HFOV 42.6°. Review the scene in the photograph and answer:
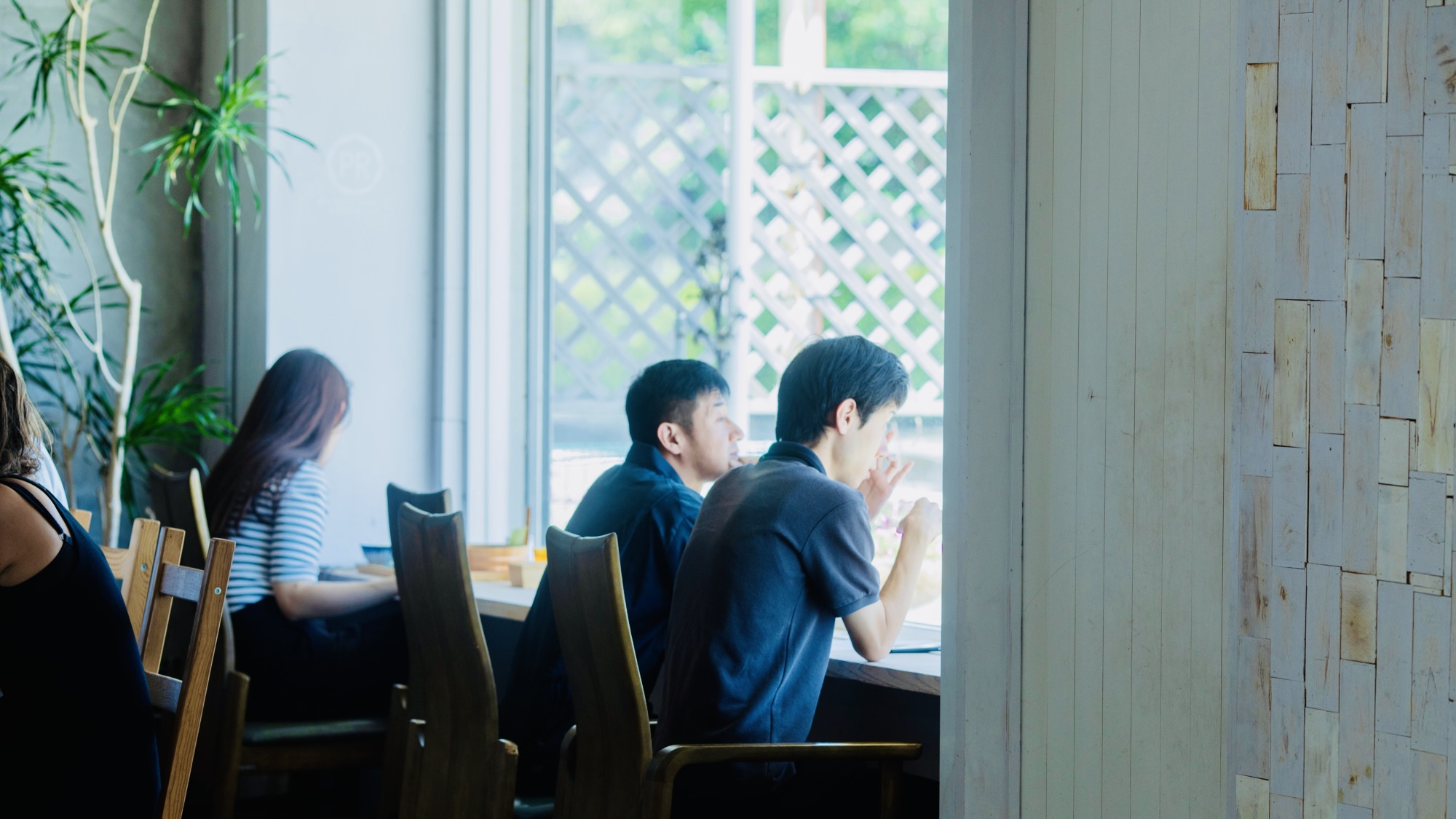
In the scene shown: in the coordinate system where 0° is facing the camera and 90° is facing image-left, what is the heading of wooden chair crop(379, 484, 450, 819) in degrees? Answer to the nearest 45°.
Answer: approximately 225°

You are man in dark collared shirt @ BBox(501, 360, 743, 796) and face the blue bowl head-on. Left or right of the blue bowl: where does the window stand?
right

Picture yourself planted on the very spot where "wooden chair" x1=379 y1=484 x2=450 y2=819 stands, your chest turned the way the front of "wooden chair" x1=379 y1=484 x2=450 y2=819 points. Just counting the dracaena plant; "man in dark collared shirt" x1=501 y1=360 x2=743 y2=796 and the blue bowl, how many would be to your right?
1

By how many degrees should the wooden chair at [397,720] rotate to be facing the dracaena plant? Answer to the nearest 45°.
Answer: approximately 90° to its left

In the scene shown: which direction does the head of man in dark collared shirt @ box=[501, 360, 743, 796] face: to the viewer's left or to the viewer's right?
to the viewer's right

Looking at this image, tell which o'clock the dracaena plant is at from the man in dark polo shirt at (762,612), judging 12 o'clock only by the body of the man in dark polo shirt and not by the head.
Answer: The dracaena plant is roughly at 9 o'clock from the man in dark polo shirt.
